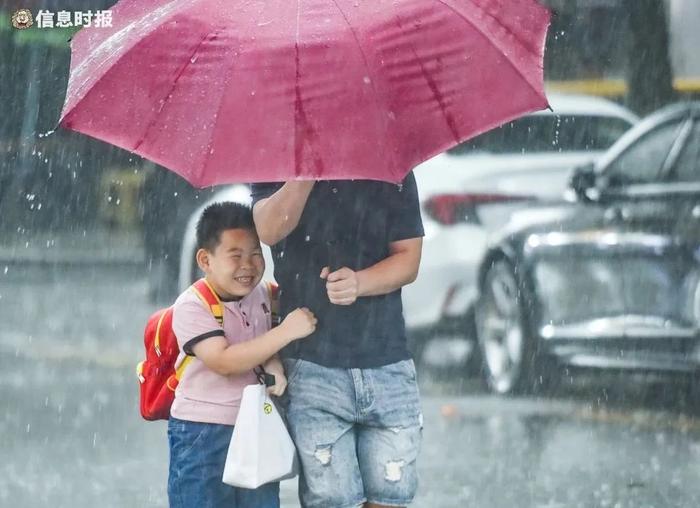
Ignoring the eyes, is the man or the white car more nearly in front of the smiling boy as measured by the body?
the man

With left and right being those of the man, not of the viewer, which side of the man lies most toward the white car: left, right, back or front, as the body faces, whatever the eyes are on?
back

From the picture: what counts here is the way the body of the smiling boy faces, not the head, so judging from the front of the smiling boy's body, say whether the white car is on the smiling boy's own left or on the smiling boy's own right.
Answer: on the smiling boy's own left

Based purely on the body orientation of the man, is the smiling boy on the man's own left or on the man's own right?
on the man's own right

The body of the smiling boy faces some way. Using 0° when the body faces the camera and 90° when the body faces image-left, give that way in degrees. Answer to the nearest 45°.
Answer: approximately 315°

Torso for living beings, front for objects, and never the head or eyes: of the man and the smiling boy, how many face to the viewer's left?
0

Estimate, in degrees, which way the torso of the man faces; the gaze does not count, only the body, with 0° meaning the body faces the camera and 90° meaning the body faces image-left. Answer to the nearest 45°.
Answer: approximately 0°
